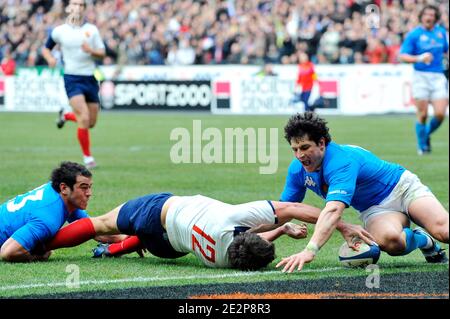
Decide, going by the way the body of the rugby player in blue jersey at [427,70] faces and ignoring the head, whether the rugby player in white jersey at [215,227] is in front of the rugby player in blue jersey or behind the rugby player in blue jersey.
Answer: in front

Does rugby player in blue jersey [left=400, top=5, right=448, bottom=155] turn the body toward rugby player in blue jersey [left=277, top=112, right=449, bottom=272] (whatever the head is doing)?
yes

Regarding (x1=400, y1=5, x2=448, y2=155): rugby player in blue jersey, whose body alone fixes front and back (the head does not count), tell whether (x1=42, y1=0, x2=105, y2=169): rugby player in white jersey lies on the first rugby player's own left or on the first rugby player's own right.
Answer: on the first rugby player's own right

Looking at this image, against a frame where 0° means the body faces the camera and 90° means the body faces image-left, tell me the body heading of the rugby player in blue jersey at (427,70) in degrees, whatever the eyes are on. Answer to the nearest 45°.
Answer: approximately 0°

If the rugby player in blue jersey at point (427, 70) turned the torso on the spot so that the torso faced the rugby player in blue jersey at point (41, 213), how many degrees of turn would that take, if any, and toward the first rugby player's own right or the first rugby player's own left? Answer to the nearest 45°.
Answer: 0° — they already face them

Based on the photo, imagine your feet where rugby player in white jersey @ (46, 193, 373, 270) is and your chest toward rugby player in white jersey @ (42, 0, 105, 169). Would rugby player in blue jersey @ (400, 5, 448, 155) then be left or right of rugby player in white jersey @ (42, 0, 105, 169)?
right
